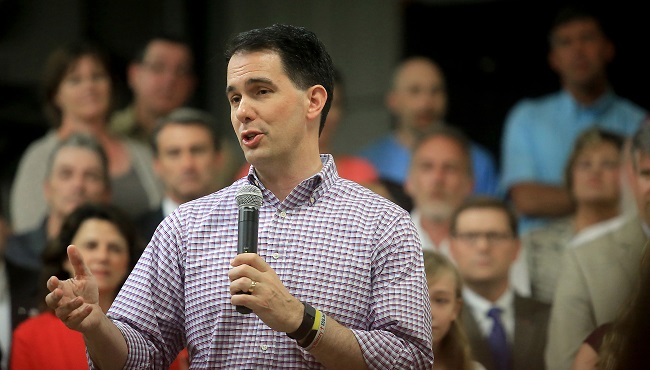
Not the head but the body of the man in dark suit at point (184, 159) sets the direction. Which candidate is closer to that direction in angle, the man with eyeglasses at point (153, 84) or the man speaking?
the man speaking

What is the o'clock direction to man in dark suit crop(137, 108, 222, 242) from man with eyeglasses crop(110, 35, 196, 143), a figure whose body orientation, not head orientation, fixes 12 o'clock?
The man in dark suit is roughly at 1 o'clock from the man with eyeglasses.

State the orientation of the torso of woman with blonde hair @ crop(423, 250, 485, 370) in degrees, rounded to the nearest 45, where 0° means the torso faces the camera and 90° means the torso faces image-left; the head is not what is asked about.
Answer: approximately 0°

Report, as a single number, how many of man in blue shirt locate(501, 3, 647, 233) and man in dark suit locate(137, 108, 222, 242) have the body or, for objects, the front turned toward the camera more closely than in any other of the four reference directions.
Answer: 2
